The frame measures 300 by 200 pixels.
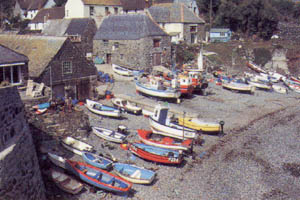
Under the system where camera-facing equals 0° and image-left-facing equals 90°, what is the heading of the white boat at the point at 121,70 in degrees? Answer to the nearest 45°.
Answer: approximately 90°

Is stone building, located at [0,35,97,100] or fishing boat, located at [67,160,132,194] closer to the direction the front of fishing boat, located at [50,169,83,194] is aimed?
the stone building
